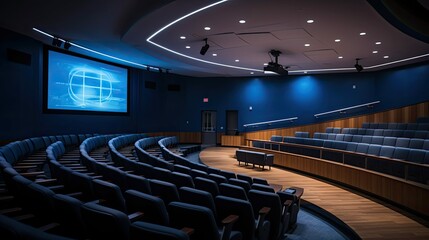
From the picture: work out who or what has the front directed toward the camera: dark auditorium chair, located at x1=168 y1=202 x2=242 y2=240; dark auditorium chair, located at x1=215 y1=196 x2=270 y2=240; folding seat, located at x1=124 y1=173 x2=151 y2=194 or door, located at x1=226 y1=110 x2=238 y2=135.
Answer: the door

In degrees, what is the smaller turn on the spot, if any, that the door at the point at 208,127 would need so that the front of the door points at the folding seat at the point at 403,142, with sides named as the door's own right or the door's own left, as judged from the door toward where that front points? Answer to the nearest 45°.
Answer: approximately 45° to the door's own left

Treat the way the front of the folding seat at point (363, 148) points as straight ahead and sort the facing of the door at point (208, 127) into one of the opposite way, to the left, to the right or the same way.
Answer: to the left

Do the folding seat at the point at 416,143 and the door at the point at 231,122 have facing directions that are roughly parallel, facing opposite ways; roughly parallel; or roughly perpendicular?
roughly perpendicular

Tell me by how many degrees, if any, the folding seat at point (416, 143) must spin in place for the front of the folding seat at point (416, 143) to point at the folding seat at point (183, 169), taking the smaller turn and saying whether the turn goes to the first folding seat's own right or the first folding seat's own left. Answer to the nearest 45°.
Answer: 0° — it already faces it

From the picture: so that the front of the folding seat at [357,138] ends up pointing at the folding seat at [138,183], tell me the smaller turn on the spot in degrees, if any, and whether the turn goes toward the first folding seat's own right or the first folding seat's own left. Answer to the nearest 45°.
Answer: approximately 45° to the first folding seat's own left

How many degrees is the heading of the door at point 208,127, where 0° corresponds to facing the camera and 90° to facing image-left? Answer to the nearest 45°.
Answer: approximately 0°

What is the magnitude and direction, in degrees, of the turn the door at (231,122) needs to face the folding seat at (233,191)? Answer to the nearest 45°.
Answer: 0° — it already faces it
